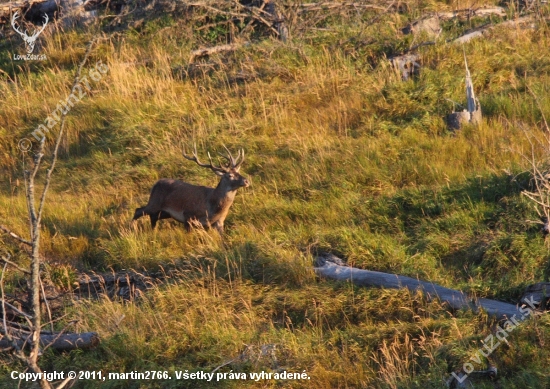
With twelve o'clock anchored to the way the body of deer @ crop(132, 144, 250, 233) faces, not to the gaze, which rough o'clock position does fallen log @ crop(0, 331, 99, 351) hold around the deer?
The fallen log is roughly at 4 o'clock from the deer.

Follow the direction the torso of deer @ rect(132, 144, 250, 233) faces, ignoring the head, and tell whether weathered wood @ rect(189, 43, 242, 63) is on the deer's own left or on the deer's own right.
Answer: on the deer's own left

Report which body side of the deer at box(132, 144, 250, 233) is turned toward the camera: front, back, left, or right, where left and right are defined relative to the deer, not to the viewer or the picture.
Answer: right

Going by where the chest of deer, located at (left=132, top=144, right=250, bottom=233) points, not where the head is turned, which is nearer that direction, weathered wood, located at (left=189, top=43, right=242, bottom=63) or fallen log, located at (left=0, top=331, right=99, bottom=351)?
the weathered wood

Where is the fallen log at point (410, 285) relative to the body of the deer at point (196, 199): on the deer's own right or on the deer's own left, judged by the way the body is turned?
on the deer's own right
